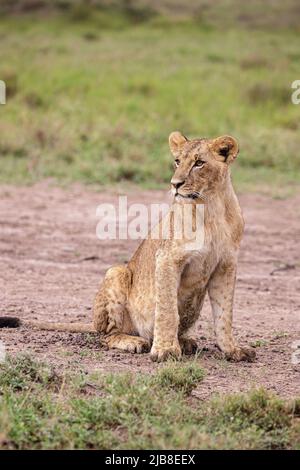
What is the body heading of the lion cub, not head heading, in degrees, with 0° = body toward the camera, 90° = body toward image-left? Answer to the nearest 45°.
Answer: approximately 315°
